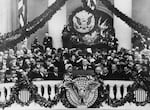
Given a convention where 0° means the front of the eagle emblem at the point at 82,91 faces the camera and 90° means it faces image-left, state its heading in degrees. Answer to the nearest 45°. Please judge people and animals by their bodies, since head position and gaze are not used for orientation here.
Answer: approximately 0°

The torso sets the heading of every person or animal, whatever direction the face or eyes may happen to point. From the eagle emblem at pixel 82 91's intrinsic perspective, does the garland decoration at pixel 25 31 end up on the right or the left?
on its right

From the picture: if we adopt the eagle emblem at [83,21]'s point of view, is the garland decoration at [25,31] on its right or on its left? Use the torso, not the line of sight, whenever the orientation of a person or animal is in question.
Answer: on its right

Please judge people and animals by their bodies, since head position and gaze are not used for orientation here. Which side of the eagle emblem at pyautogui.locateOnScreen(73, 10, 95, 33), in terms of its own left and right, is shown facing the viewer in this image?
front

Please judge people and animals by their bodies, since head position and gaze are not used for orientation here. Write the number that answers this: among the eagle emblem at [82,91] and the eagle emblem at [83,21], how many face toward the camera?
2

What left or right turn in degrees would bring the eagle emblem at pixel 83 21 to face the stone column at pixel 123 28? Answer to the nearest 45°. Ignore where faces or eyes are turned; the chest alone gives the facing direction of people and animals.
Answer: approximately 90° to its left
